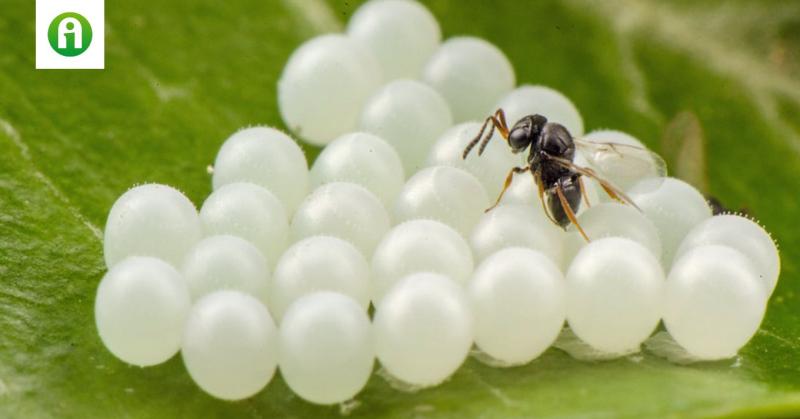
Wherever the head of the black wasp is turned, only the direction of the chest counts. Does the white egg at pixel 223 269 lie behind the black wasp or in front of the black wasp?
in front

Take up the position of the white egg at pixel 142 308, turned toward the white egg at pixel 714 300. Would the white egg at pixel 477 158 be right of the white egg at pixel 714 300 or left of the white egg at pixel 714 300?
left
